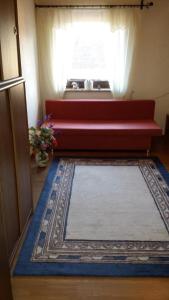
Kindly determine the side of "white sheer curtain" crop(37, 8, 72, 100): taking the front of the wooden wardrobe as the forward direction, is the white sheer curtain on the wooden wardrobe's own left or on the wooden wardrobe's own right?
on the wooden wardrobe's own left

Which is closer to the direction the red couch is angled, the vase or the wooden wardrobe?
the wooden wardrobe

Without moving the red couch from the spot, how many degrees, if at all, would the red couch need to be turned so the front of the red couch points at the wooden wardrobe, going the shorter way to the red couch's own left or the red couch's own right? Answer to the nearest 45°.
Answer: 0° — it already faces it

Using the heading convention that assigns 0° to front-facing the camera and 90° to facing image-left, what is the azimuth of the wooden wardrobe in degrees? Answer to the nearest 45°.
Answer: approximately 270°

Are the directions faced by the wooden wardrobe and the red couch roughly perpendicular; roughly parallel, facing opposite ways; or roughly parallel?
roughly perpendicular

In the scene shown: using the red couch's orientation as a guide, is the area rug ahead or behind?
ahead

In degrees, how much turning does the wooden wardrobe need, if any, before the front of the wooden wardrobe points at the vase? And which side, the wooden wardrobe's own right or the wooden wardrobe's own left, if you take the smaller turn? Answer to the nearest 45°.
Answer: approximately 90° to the wooden wardrobe's own left

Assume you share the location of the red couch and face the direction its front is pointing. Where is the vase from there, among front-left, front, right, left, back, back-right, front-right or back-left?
front-right

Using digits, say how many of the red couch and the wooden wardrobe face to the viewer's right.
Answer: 1
